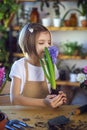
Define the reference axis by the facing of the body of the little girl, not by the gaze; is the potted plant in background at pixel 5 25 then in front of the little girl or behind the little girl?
behind

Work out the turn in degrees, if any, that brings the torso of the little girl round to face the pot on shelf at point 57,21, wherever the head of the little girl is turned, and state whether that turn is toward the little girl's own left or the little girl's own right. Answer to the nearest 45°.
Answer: approximately 135° to the little girl's own left

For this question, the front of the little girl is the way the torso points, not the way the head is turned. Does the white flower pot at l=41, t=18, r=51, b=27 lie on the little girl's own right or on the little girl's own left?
on the little girl's own left

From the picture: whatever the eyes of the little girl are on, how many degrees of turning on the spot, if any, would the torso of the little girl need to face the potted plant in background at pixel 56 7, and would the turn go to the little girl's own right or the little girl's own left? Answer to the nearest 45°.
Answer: approximately 135° to the little girl's own left

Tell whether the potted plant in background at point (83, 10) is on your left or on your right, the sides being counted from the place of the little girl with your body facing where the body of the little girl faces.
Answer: on your left

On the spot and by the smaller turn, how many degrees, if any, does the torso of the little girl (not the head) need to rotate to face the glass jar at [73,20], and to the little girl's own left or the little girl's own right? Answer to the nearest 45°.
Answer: approximately 135° to the little girl's own left

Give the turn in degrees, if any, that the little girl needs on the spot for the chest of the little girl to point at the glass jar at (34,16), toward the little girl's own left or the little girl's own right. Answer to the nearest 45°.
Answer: approximately 135° to the little girl's own left

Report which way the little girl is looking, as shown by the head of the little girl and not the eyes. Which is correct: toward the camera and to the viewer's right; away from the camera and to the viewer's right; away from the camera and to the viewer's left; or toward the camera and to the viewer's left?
toward the camera and to the viewer's right

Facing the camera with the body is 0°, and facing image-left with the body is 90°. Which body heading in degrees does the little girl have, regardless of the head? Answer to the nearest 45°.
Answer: approximately 315°
